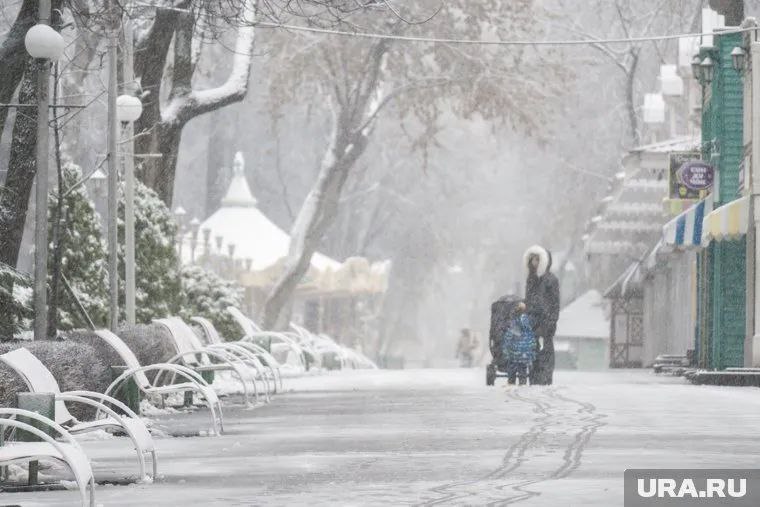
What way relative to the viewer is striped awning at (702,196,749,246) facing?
to the viewer's left

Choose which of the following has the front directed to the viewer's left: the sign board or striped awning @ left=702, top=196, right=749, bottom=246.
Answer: the striped awning

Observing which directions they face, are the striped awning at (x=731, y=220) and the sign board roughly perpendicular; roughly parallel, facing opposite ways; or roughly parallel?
roughly perpendicular

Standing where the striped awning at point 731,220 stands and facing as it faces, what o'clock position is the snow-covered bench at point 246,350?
The snow-covered bench is roughly at 11 o'clock from the striped awning.

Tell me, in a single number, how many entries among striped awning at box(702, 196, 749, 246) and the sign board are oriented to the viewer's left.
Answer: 1

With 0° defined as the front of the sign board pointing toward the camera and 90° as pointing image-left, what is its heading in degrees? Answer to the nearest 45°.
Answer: approximately 0°

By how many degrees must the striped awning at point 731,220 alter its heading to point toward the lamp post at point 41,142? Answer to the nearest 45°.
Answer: approximately 45° to its left

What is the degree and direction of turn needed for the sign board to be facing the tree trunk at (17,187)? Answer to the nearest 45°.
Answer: approximately 45° to its right
